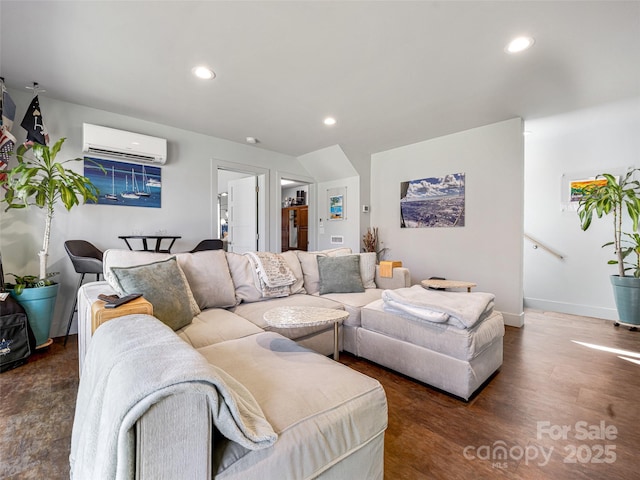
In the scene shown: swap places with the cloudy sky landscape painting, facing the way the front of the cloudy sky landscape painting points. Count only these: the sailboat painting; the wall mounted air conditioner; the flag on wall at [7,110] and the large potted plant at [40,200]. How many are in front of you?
4

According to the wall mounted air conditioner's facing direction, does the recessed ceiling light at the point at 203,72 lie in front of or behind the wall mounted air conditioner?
in front

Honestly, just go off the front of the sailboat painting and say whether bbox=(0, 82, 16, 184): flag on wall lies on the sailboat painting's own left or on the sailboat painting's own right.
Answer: on the sailboat painting's own right

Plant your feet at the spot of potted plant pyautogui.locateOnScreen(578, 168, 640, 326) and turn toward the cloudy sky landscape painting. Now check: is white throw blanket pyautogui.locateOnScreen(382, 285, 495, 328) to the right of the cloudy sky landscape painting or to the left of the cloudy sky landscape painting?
left

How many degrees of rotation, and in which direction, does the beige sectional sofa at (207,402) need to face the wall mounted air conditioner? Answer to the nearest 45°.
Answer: approximately 180°

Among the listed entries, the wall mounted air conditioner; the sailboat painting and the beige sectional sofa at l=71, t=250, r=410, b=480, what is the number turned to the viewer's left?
0

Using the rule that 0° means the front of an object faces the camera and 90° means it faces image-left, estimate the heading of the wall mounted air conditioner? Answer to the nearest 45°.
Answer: approximately 315°

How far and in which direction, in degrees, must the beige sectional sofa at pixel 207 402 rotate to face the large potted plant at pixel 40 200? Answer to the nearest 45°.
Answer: approximately 180°

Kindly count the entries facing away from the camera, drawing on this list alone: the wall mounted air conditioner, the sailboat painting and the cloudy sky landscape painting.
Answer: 0

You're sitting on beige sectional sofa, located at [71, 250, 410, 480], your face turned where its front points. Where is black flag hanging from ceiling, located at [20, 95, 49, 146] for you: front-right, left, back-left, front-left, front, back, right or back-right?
back

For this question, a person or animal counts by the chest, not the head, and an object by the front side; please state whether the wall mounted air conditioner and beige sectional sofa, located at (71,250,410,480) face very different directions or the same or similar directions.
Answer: same or similar directions

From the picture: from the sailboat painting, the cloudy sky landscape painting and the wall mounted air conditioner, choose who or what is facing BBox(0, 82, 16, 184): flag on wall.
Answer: the cloudy sky landscape painting

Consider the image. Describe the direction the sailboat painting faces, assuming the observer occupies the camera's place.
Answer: facing the viewer and to the right of the viewer

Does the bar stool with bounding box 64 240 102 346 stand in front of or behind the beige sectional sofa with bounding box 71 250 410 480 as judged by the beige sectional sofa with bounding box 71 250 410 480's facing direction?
behind

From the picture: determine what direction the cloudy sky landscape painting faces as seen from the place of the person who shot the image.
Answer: facing the viewer and to the left of the viewer

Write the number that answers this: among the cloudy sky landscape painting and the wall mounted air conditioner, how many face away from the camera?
0
